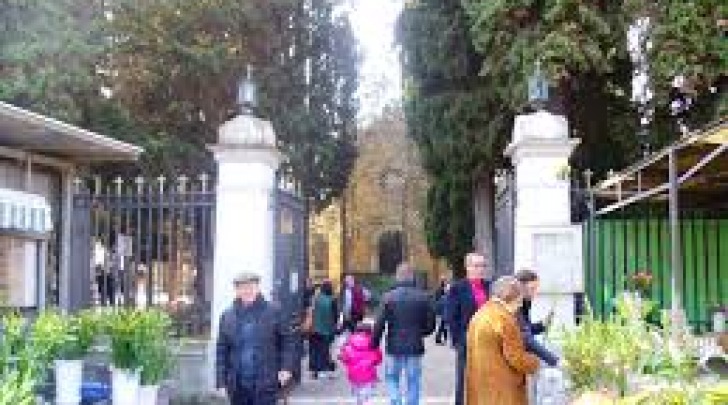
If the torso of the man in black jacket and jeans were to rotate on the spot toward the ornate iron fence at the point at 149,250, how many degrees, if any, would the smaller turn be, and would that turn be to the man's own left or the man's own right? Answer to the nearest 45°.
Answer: approximately 45° to the man's own left

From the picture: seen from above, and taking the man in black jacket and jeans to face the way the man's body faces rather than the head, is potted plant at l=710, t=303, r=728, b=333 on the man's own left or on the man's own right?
on the man's own right

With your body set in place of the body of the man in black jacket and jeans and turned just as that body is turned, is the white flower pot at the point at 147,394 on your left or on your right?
on your left

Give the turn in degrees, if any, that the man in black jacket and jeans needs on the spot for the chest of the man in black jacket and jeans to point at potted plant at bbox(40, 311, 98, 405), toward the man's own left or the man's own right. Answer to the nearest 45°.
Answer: approximately 135° to the man's own left

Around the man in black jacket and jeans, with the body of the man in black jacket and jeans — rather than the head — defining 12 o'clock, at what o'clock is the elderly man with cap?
The elderly man with cap is roughly at 7 o'clock from the man in black jacket and jeans.

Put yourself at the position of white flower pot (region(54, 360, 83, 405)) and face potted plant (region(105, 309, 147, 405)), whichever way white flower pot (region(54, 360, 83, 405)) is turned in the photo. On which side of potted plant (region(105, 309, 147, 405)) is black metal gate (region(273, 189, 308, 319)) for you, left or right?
left

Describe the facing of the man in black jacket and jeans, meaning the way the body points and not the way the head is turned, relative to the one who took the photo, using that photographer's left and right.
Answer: facing away from the viewer

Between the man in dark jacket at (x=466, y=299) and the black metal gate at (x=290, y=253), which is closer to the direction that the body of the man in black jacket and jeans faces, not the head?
the black metal gate

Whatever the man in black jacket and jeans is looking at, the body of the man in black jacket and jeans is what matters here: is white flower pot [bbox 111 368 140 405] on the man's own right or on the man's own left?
on the man's own left
